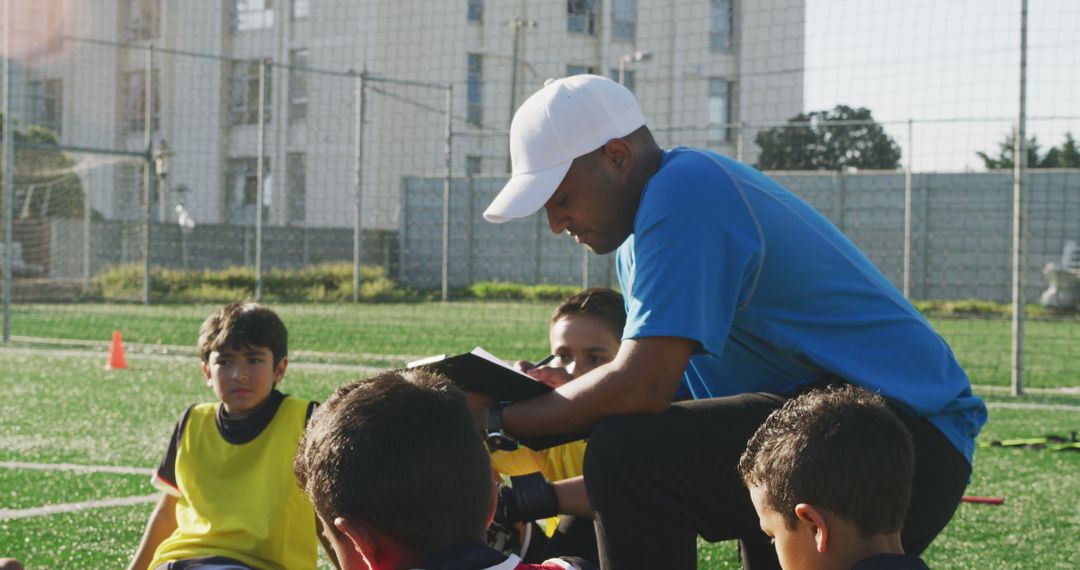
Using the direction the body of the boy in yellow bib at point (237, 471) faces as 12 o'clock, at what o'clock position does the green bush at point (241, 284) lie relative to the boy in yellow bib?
The green bush is roughly at 6 o'clock from the boy in yellow bib.

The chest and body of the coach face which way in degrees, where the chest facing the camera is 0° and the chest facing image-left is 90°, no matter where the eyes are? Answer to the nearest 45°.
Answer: approximately 90°

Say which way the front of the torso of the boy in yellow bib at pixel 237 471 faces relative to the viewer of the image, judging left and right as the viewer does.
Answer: facing the viewer

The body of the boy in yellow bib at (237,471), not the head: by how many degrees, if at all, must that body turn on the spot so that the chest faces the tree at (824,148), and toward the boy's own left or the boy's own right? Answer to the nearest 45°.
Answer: approximately 135° to the boy's own left

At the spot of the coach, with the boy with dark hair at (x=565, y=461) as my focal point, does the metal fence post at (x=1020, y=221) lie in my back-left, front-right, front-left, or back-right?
front-right

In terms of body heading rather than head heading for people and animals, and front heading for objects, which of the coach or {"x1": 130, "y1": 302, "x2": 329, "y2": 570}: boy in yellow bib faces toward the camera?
the boy in yellow bib

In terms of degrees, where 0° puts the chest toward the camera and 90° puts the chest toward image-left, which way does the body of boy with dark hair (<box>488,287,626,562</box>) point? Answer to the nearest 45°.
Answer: approximately 45°

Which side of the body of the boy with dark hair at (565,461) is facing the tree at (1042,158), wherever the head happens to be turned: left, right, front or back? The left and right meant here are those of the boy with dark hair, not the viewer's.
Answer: back

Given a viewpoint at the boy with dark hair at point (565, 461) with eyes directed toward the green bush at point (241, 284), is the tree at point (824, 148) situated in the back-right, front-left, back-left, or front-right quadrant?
front-right

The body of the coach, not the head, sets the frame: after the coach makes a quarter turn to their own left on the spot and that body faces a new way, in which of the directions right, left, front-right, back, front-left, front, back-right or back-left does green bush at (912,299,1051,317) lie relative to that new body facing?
back

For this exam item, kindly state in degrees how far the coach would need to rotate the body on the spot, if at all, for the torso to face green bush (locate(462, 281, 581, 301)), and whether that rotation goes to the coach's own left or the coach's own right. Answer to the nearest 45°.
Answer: approximately 90° to the coach's own right

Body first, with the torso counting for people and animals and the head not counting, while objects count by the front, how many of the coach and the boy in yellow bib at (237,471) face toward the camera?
1

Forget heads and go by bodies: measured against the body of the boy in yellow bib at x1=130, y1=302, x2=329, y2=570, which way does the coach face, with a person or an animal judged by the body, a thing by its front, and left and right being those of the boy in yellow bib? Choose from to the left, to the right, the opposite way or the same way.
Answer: to the right

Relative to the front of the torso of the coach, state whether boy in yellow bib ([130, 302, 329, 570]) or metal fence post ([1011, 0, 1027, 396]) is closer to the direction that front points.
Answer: the boy in yellow bib

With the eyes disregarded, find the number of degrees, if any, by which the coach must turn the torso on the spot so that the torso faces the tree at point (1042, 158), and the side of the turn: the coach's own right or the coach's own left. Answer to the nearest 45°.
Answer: approximately 90° to the coach's own right

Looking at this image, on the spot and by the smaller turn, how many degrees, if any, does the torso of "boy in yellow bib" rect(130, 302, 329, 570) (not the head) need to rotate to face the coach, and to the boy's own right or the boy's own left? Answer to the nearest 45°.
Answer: approximately 45° to the boy's own left
